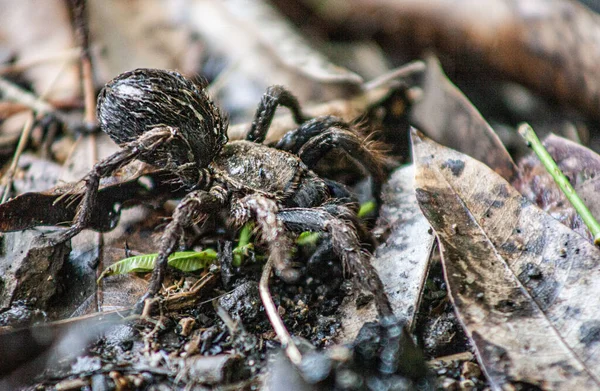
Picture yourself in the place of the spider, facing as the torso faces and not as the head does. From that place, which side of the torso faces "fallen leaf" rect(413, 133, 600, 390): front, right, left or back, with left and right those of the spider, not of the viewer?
front

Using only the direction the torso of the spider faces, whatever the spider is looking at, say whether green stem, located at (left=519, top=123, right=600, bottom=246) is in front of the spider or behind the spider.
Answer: in front

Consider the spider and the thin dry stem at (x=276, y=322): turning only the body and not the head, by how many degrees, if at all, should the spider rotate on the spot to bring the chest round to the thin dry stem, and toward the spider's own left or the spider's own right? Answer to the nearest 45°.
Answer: approximately 45° to the spider's own right

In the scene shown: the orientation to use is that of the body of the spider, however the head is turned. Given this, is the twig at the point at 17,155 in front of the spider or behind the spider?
behind

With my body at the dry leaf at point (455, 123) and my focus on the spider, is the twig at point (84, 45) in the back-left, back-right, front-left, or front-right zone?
front-right

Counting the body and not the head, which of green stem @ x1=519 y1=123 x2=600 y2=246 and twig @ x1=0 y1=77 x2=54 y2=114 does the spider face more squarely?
the green stem

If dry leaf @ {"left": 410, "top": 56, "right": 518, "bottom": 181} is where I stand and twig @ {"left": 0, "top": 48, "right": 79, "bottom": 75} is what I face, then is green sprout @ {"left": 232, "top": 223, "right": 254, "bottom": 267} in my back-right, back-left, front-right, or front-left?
front-left

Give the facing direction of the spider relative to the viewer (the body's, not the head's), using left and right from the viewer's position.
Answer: facing the viewer and to the right of the viewer

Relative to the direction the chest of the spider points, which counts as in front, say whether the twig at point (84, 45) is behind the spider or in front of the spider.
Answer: behind
